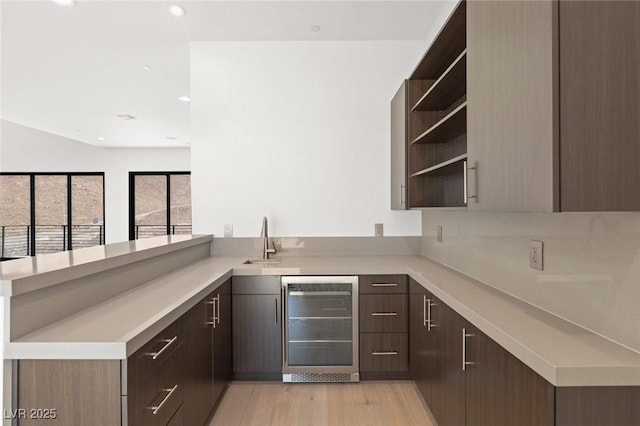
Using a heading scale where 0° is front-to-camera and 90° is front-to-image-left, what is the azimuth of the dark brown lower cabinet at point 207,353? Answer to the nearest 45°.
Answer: approximately 270°

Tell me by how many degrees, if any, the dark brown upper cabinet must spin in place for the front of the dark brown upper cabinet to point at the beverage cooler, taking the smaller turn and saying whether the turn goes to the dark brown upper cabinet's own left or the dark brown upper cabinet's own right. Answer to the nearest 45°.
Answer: approximately 90° to the dark brown upper cabinet's own right

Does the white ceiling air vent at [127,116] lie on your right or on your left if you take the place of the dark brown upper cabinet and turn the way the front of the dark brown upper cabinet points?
on your right

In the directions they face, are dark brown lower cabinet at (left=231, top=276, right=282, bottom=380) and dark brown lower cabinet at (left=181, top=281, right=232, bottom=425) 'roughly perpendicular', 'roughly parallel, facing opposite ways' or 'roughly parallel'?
roughly perpendicular

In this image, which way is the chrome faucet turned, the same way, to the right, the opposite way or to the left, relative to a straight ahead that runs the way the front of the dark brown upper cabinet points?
to the left

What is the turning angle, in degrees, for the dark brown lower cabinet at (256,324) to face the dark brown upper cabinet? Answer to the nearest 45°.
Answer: approximately 45° to its left

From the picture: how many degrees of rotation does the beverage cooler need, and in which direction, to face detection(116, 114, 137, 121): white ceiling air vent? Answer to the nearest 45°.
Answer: approximately 135° to its right

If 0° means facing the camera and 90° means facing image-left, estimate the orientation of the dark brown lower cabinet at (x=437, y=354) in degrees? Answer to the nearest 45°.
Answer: approximately 90°

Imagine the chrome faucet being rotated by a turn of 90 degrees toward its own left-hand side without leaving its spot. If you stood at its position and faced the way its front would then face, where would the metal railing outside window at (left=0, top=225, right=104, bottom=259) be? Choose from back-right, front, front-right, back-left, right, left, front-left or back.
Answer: back-left

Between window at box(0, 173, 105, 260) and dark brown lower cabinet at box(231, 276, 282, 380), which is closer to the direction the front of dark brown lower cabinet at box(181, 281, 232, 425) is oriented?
the dark brown lower cabinet

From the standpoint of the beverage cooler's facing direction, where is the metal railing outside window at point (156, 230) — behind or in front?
behind

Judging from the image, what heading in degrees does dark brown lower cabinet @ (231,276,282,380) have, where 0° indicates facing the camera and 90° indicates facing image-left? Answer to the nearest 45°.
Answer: approximately 0°

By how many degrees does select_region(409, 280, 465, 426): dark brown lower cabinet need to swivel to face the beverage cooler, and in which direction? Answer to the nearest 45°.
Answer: approximately 45° to its right
